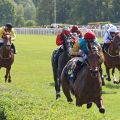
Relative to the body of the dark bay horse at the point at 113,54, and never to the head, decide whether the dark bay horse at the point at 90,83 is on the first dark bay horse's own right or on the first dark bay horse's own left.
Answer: on the first dark bay horse's own right

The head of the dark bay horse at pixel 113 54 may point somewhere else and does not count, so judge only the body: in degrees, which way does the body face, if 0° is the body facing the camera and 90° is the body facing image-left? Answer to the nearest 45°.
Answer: approximately 315°

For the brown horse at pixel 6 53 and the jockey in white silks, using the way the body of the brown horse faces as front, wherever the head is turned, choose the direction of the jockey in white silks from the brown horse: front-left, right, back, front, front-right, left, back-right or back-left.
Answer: left

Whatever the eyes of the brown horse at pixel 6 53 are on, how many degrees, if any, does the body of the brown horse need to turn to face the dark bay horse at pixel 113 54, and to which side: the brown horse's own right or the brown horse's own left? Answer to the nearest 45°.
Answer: approximately 90° to the brown horse's own left

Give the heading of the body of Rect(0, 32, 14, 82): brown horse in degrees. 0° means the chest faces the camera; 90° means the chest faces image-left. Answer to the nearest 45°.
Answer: approximately 0°

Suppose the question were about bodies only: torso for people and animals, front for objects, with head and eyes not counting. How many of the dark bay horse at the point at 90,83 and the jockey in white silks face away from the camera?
0

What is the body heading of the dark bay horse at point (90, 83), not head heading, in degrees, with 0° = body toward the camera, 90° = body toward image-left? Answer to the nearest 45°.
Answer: approximately 315°

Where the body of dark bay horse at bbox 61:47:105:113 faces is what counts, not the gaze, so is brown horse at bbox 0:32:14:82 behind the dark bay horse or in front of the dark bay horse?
behind

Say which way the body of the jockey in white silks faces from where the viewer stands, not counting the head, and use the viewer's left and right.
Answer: facing the viewer and to the right of the viewer

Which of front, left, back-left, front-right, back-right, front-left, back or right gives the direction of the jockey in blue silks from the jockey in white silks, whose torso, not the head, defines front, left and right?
front-right
